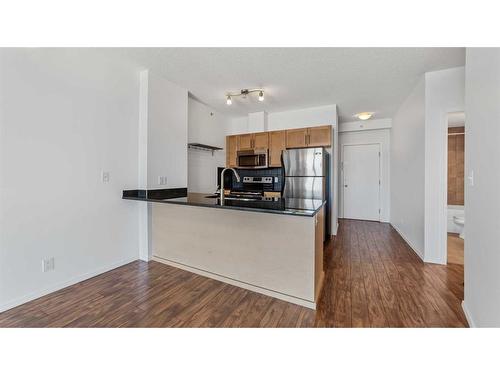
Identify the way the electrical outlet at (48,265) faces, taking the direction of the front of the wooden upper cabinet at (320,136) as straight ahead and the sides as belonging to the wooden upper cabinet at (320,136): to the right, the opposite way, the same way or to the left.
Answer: to the left

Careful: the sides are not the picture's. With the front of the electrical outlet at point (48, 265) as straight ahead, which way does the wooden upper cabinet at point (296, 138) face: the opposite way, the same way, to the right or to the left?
to the right

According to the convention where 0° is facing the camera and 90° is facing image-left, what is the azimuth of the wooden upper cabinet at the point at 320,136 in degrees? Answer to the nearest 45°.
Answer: approximately 0°

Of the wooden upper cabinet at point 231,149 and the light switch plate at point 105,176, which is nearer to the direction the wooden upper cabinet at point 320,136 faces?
the light switch plate

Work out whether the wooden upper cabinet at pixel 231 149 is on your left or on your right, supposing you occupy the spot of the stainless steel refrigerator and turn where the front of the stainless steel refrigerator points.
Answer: on your right

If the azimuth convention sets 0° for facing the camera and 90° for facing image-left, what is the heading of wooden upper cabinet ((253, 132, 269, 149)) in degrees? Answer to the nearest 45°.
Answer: approximately 0°
